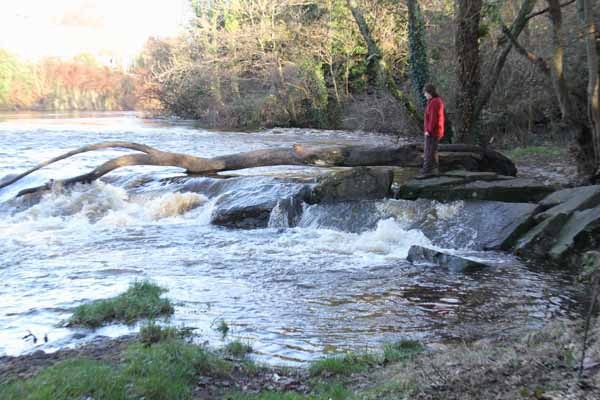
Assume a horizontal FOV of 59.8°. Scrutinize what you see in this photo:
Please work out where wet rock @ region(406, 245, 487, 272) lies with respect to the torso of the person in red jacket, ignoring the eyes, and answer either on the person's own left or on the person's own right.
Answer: on the person's own left

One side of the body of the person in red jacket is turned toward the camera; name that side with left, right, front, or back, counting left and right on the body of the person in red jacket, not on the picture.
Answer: left

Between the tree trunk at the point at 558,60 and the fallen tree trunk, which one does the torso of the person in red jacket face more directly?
the fallen tree trunk

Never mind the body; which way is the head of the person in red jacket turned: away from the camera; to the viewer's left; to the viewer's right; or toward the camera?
to the viewer's left

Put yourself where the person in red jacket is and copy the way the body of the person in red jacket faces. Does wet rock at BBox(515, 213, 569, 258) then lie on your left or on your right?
on your left

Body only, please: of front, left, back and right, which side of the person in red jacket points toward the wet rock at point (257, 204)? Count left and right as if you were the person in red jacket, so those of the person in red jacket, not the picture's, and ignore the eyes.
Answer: front

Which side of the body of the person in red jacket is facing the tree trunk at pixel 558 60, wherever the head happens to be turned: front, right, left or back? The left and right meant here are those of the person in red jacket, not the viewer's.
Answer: back

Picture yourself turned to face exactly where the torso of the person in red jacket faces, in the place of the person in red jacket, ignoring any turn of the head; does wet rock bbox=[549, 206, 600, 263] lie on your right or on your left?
on your left

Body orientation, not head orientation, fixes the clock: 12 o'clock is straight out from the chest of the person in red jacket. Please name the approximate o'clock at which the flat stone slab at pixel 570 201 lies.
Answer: The flat stone slab is roughly at 7 o'clock from the person in red jacket.

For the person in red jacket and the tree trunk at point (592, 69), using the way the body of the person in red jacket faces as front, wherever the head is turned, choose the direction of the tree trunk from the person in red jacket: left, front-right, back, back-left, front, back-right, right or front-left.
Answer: back-left
